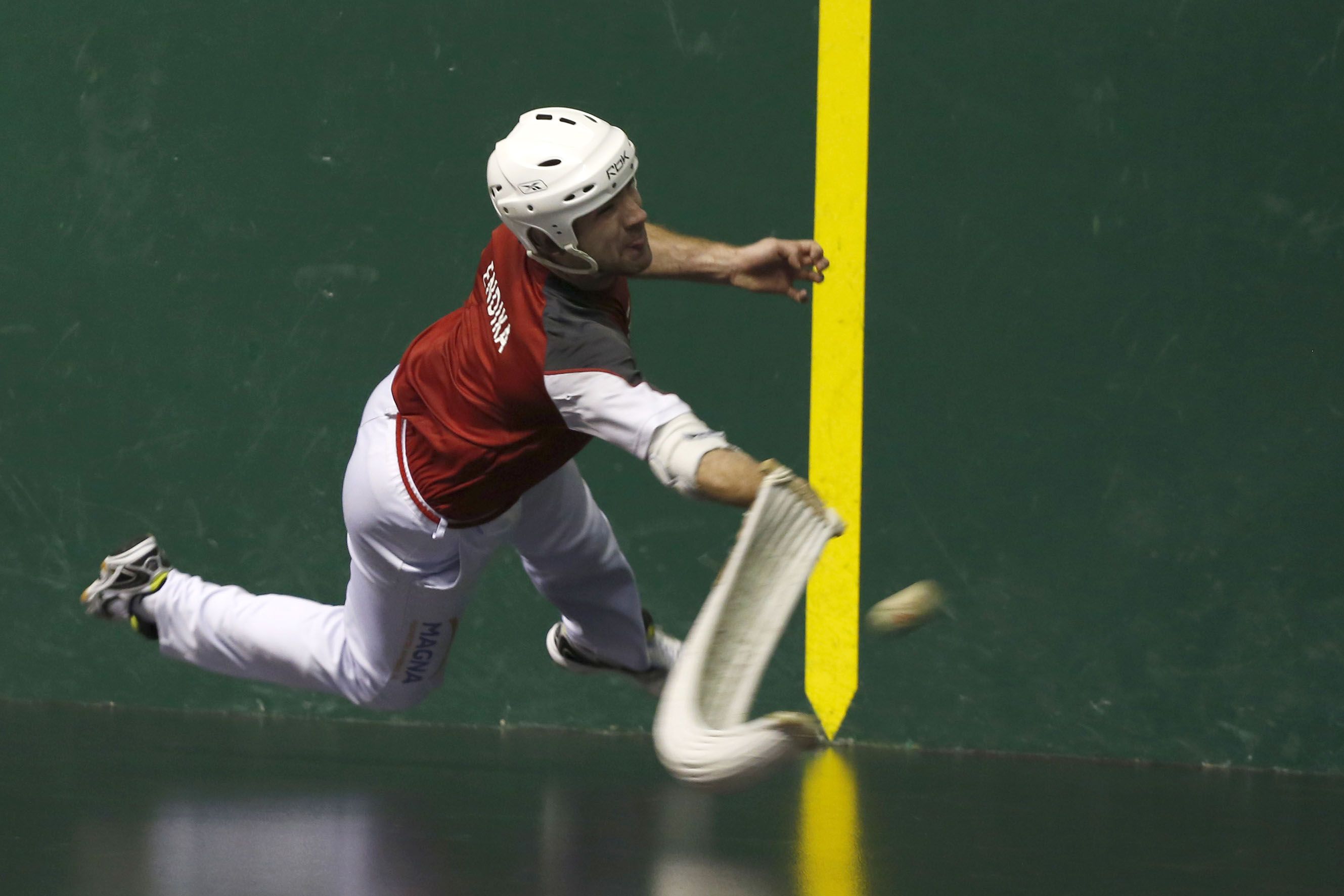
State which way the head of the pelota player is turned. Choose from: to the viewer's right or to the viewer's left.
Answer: to the viewer's right

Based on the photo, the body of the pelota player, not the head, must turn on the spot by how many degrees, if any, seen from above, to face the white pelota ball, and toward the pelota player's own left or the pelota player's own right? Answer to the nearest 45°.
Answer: approximately 45° to the pelota player's own right

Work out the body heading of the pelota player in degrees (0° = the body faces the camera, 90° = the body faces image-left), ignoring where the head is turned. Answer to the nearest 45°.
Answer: approximately 270°
